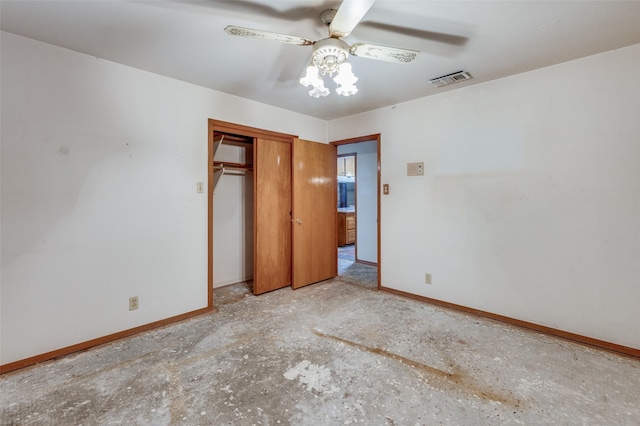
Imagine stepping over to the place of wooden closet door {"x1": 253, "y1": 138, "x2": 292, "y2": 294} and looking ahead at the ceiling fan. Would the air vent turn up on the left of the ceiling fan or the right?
left

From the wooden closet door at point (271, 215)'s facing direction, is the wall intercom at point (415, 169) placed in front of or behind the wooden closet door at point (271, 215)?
in front

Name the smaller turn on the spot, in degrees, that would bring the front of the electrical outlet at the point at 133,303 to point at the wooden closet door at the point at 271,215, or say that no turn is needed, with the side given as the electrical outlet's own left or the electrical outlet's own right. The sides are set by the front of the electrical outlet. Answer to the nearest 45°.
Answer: approximately 45° to the electrical outlet's own left

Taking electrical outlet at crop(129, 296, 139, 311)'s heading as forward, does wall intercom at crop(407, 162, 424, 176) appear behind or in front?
in front

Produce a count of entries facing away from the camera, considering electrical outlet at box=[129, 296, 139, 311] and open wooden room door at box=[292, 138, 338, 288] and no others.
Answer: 0

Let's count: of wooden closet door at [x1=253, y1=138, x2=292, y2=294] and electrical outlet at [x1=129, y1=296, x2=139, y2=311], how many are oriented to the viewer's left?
0

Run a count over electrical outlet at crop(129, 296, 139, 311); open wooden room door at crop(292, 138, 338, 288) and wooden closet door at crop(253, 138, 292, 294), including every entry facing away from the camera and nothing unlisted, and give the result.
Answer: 0

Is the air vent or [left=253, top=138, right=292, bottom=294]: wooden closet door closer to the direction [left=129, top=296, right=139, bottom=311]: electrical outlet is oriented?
the air vent

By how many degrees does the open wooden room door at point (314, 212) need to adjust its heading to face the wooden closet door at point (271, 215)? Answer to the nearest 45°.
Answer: approximately 90° to its right

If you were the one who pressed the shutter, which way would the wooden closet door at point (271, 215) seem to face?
facing the viewer and to the right of the viewer
